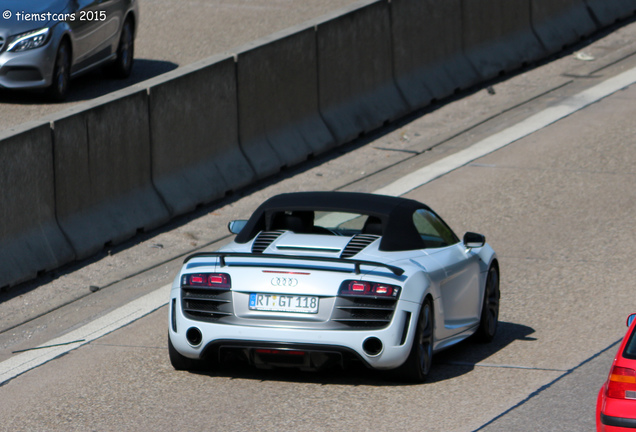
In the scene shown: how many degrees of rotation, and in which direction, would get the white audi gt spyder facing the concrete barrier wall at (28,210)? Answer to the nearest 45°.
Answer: approximately 90° to its left

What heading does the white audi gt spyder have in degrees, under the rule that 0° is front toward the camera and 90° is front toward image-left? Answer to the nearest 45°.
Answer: approximately 225°

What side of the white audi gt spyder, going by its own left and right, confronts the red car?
right

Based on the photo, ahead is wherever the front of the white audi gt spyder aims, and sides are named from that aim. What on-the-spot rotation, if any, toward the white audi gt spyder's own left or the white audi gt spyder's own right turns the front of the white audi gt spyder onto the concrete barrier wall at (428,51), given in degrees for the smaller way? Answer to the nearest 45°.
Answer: approximately 45° to the white audi gt spyder's own left

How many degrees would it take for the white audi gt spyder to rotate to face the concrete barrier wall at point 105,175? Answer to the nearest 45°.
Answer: approximately 90° to its left

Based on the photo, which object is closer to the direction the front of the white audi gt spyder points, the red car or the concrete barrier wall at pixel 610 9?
the concrete barrier wall

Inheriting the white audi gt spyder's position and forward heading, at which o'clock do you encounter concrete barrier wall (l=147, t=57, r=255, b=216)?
The concrete barrier wall is roughly at 10 o'clock from the white audi gt spyder.
